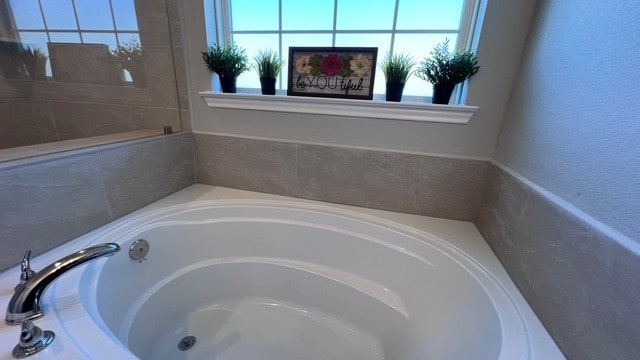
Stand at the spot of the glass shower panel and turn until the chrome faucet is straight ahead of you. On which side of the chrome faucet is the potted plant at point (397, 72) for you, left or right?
left

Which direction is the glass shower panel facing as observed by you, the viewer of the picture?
facing the viewer and to the right of the viewer

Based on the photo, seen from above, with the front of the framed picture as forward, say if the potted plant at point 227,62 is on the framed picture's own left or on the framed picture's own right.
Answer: on the framed picture's own right

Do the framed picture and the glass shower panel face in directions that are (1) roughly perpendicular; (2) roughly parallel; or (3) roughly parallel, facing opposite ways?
roughly perpendicular

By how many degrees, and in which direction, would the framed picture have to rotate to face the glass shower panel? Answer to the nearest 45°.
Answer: approximately 90° to its right

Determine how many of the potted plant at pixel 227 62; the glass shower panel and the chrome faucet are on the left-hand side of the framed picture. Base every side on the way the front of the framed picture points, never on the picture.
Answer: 0

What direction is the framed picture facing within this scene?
toward the camera
